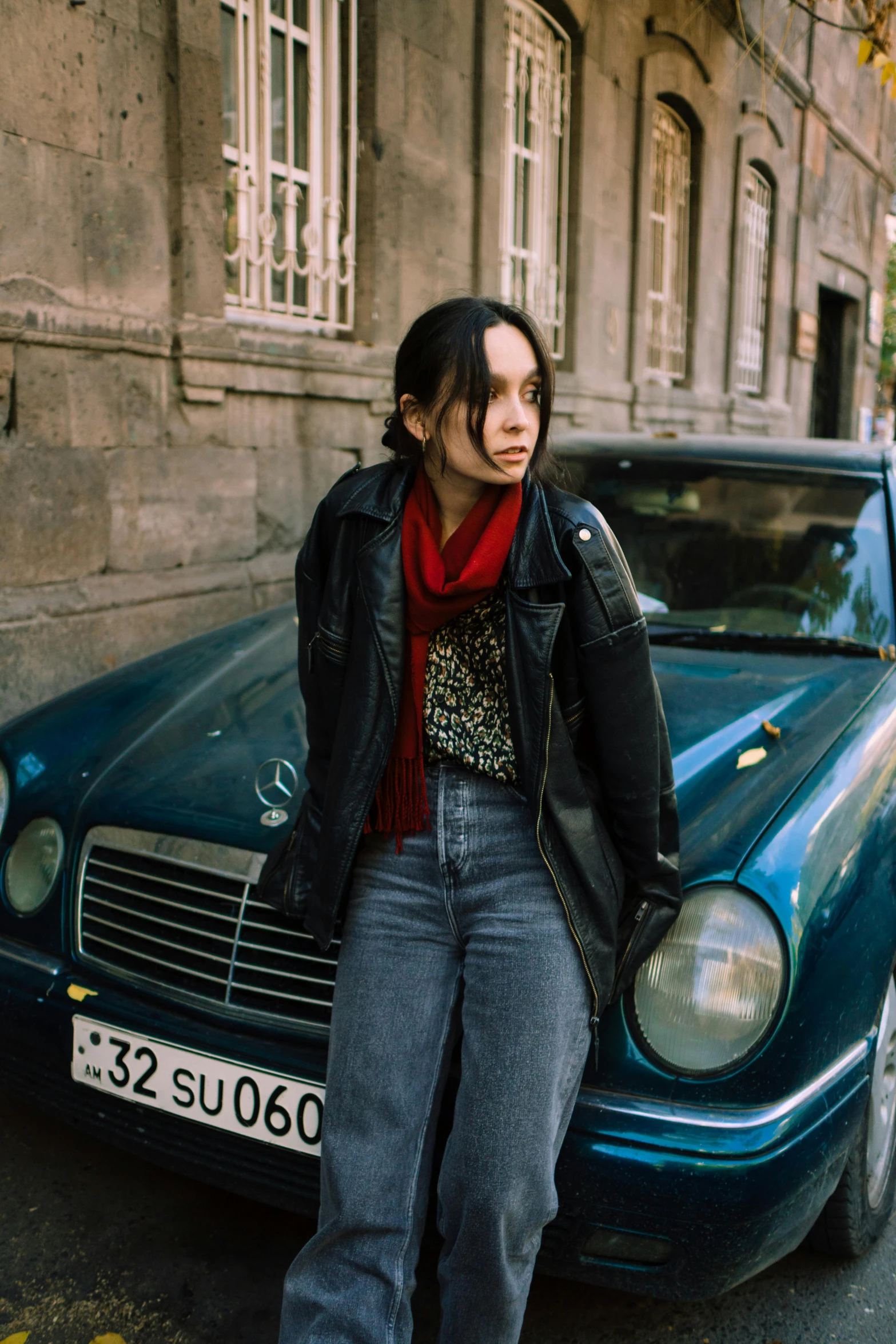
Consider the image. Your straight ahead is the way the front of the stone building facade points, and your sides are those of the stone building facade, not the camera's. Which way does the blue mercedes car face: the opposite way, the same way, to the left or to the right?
to the right

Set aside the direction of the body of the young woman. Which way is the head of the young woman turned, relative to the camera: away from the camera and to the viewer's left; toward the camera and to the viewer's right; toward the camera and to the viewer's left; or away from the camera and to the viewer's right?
toward the camera and to the viewer's right

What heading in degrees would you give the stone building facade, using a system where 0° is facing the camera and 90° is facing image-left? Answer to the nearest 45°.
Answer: approximately 315°

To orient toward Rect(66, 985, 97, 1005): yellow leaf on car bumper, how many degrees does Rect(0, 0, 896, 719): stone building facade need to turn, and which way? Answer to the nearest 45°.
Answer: approximately 45° to its right

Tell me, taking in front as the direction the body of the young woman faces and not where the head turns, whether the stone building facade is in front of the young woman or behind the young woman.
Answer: behind

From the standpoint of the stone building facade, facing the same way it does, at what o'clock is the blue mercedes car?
The blue mercedes car is roughly at 1 o'clock from the stone building facade.

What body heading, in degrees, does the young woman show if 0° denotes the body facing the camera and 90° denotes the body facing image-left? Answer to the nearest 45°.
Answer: approximately 0°

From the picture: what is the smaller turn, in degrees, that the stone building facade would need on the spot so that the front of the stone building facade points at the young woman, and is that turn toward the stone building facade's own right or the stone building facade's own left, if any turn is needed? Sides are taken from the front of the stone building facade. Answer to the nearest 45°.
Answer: approximately 45° to the stone building facade's own right

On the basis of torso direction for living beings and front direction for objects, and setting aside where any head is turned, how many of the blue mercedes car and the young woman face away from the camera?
0

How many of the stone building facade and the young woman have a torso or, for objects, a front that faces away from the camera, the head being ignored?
0
